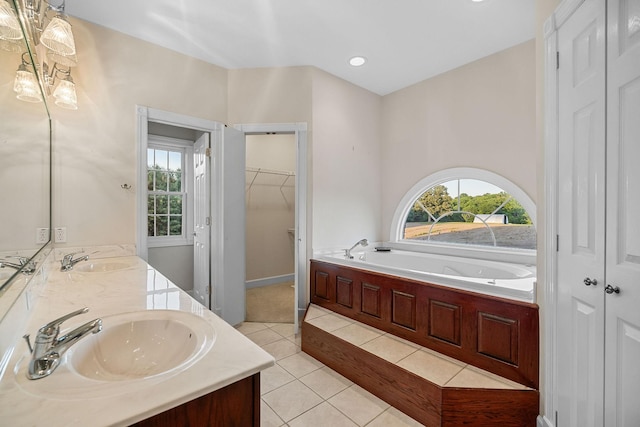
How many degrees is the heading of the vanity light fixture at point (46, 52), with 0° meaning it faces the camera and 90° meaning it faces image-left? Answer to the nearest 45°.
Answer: approximately 270°

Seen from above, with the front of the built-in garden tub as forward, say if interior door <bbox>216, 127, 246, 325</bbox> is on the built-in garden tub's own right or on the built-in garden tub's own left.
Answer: on the built-in garden tub's own right

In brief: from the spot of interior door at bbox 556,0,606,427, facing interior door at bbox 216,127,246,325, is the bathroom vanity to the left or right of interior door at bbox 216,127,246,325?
left

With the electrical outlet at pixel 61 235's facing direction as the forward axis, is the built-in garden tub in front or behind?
in front

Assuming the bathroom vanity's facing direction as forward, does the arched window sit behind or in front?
in front

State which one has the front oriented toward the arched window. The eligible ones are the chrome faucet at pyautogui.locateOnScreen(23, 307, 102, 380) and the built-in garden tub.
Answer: the chrome faucet

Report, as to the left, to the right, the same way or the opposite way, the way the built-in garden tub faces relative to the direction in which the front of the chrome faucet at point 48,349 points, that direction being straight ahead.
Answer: the opposite way

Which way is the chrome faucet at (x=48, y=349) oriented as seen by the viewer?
to the viewer's right

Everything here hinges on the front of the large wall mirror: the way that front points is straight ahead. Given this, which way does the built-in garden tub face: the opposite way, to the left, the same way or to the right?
the opposite way

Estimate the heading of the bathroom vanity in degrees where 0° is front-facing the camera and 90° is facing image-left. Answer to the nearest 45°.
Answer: approximately 270°

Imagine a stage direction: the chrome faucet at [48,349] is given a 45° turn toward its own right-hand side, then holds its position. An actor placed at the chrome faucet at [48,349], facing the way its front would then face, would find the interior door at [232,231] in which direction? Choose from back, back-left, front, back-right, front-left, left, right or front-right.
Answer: left
